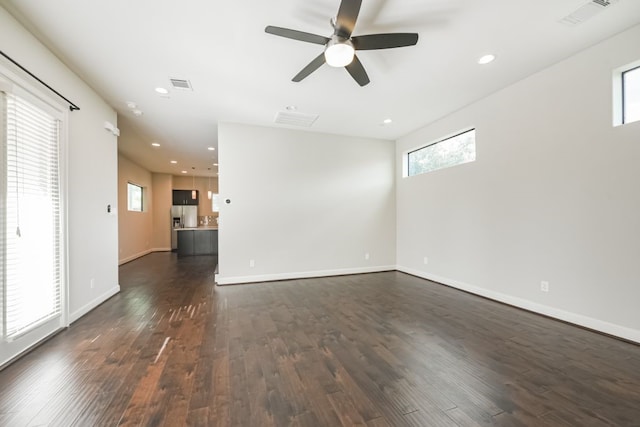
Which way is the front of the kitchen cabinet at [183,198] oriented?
toward the camera

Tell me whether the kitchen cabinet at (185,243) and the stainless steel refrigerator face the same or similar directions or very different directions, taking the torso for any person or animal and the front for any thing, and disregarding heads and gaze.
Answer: same or similar directions

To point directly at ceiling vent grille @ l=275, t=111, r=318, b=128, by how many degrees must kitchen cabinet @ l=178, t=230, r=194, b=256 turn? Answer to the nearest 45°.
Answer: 0° — it already faces it

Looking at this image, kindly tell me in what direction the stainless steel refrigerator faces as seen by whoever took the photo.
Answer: facing the viewer

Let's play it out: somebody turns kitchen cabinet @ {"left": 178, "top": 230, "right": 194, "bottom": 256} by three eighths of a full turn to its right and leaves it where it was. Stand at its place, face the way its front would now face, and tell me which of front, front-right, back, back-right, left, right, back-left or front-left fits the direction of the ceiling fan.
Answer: back-left

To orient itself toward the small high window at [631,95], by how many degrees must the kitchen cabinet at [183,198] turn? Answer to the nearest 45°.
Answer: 0° — it already faces it

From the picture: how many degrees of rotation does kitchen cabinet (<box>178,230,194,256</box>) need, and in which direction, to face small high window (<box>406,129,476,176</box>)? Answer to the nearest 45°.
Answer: approximately 45° to its left

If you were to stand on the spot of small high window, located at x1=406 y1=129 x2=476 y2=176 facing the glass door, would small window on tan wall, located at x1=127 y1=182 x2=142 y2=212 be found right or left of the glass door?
right

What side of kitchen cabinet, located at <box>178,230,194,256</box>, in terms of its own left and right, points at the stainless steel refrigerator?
back

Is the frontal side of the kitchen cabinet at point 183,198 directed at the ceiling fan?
yes

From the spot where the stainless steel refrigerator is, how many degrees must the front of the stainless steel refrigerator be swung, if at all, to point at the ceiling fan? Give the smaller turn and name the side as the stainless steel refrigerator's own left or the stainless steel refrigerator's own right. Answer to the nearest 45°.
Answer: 0° — it already faces it

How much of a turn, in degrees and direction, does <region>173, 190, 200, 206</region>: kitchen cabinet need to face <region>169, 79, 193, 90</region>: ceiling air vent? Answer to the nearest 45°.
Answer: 0° — it already faces it
